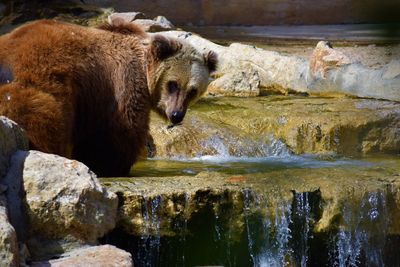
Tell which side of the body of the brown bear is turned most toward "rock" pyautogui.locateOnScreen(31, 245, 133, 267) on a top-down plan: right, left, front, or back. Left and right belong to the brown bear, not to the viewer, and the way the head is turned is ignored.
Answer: right

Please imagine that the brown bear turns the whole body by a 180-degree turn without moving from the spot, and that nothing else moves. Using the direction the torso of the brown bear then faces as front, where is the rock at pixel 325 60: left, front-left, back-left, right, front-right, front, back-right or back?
back-right

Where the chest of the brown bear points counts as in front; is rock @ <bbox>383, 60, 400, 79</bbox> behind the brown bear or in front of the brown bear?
in front

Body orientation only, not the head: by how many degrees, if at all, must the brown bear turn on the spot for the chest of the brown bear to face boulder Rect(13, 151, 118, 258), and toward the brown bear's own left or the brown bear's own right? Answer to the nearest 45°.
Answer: approximately 90° to the brown bear's own right

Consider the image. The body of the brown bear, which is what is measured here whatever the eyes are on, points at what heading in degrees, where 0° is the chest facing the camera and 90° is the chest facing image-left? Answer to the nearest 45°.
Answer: approximately 270°

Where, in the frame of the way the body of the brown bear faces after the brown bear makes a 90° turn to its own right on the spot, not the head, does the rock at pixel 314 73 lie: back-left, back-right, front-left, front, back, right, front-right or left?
back-left
